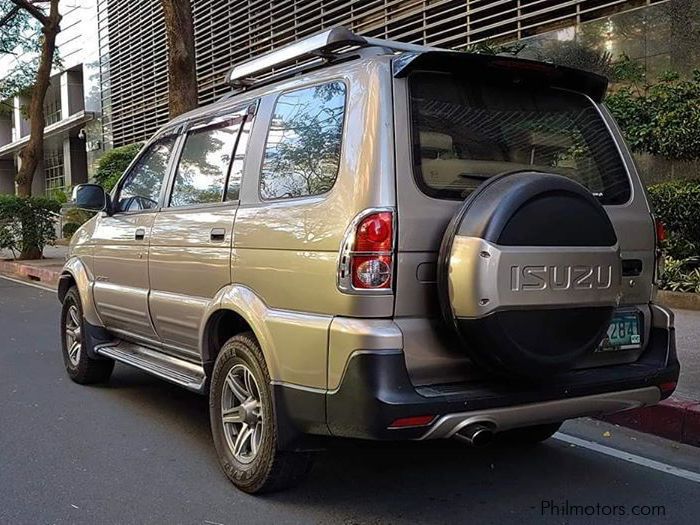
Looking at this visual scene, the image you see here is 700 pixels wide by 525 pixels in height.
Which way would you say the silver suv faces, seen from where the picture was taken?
facing away from the viewer and to the left of the viewer

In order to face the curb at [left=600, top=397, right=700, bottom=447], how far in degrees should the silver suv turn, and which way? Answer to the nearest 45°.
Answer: approximately 90° to its right

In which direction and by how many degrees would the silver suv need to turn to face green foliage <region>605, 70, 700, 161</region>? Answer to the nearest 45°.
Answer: approximately 90° to its right

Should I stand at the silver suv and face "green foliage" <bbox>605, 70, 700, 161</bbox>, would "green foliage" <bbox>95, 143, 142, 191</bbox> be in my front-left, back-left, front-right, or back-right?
front-left

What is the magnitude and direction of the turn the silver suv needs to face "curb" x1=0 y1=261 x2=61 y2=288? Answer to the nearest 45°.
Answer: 0° — it already faces it

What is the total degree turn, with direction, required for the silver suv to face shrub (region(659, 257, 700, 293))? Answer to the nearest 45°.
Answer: approximately 90° to its right

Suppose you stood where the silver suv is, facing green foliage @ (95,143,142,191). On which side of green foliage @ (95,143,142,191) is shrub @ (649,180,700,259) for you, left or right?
right

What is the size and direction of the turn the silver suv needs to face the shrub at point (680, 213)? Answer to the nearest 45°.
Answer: approximately 90° to its right

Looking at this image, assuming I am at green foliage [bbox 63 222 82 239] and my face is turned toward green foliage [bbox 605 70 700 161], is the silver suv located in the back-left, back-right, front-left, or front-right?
front-right

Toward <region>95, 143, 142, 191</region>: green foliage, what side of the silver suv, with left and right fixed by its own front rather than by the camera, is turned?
front
